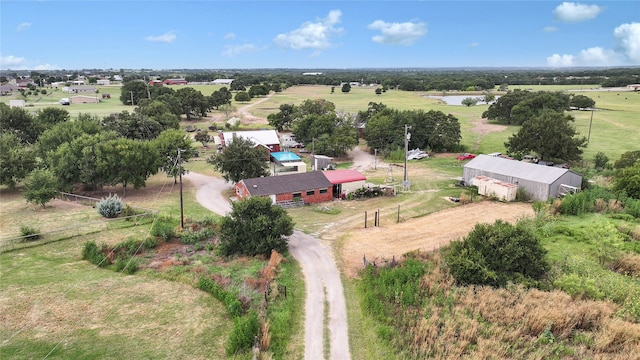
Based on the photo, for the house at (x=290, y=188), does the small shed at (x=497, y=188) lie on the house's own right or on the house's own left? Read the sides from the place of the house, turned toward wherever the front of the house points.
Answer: on the house's own left

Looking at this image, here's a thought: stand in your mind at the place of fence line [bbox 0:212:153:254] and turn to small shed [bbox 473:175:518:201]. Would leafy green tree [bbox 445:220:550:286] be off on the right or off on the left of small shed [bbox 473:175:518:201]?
right

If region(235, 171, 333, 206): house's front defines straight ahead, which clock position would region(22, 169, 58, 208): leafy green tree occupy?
The leafy green tree is roughly at 3 o'clock from the house.

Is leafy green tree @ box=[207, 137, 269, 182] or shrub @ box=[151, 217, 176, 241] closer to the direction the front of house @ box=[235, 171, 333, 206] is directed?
the shrub

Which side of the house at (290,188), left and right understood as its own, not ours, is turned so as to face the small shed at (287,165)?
back

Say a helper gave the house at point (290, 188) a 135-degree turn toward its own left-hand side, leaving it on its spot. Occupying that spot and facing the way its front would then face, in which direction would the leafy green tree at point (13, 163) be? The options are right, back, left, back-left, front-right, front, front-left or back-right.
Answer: back-left

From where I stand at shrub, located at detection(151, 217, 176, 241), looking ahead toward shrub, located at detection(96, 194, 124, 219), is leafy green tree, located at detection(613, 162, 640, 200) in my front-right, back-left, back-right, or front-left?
back-right

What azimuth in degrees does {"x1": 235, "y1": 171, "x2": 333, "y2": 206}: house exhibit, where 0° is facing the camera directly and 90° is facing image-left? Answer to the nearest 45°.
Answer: approximately 0°

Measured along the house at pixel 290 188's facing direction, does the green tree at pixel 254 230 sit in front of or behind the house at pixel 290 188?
in front

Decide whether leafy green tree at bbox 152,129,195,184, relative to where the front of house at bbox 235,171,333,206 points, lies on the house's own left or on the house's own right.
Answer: on the house's own right

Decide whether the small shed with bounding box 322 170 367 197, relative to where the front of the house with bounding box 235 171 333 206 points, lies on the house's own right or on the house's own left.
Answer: on the house's own left
